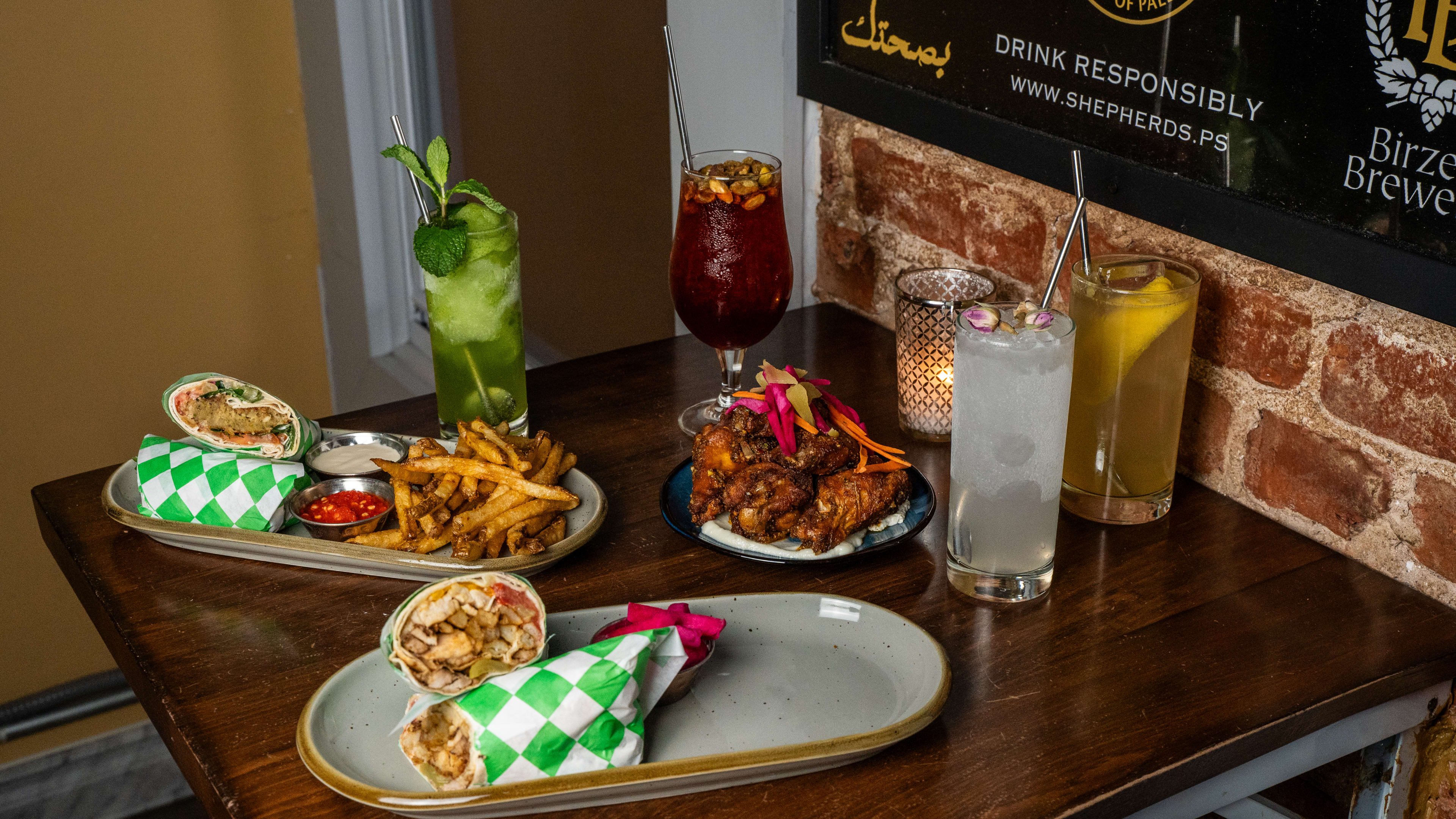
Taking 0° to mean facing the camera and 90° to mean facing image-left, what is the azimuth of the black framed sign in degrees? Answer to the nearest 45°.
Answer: approximately 45°

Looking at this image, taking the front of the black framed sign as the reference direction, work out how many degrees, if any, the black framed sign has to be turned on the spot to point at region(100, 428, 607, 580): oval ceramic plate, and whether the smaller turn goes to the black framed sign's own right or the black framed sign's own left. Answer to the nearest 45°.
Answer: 0° — it already faces it

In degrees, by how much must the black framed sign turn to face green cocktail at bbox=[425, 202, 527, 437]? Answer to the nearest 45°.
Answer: approximately 45° to its right

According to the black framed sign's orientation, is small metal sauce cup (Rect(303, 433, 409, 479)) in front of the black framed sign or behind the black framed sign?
in front

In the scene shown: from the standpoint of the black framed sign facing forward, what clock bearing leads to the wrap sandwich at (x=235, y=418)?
The wrap sandwich is roughly at 1 o'clock from the black framed sign.
